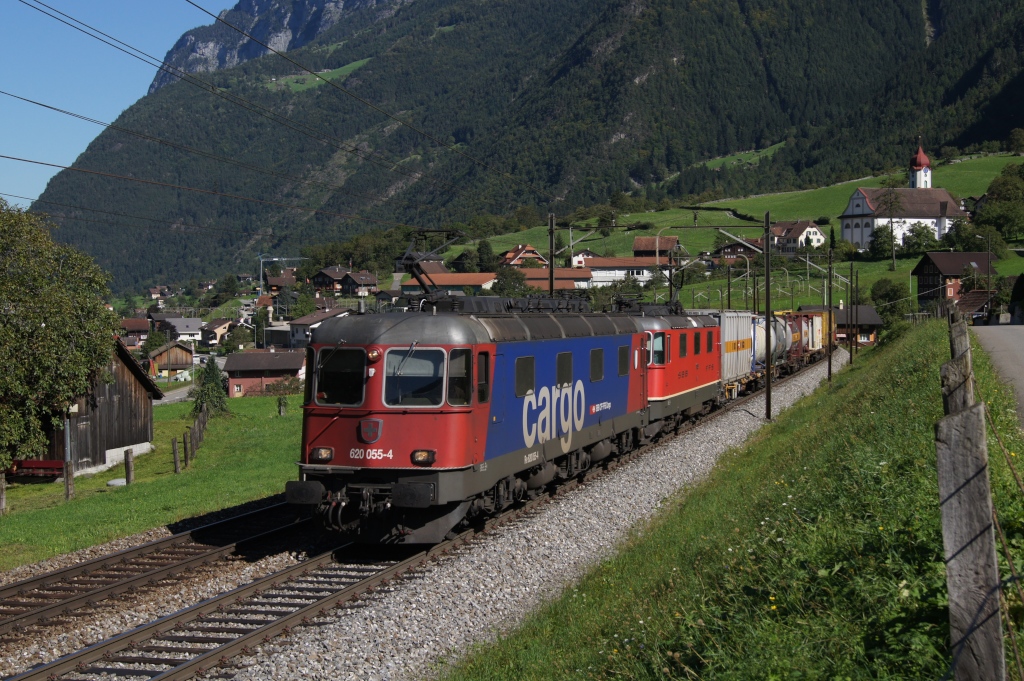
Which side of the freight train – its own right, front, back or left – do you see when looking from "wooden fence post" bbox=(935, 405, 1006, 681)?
front

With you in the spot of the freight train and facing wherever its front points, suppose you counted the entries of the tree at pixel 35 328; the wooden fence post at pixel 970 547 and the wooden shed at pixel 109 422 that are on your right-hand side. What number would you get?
2

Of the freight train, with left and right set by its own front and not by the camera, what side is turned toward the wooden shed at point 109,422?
right

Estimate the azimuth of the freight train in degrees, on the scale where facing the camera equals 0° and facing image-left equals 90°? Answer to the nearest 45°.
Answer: approximately 45°

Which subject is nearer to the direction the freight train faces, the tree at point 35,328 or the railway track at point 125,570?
the railway track

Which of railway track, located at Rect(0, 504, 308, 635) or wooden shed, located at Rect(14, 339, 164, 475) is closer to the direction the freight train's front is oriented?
the railway track
